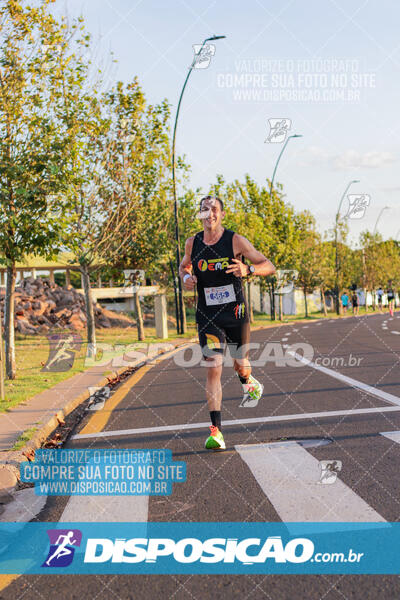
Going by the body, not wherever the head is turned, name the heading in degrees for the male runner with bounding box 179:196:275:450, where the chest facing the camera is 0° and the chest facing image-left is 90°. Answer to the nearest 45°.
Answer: approximately 0°

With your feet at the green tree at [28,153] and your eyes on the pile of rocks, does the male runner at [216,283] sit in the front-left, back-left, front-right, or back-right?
back-right

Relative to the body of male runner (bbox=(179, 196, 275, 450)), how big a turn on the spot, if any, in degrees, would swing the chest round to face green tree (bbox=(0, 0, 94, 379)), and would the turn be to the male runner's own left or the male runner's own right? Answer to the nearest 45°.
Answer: approximately 135° to the male runner's own right

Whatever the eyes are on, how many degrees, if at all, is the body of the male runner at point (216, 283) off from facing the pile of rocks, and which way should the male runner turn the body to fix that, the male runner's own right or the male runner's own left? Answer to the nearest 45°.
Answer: approximately 180°
